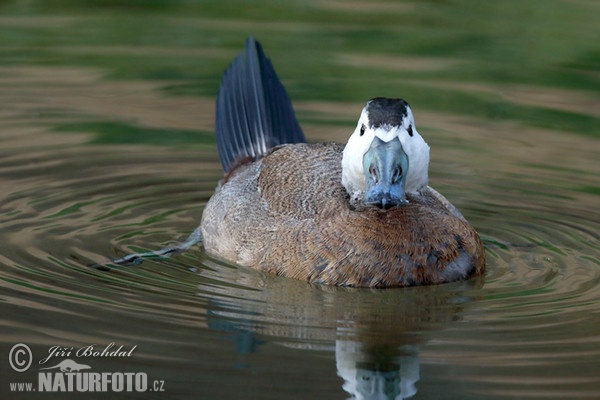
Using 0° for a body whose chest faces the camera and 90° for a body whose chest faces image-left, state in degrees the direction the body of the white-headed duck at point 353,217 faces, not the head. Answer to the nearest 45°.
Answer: approximately 315°
